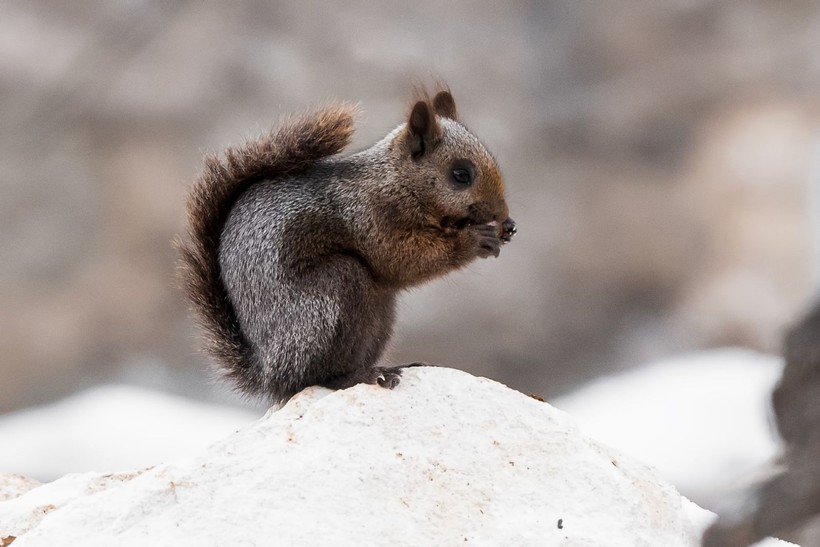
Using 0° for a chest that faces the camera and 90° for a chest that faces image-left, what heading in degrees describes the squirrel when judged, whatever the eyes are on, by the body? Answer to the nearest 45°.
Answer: approximately 270°
